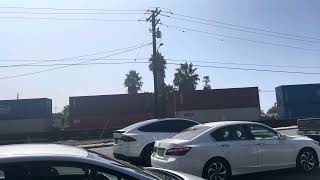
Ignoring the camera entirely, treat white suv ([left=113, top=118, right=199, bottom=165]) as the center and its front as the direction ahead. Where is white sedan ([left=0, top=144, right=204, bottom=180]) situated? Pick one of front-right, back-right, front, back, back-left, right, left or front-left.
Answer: back-right

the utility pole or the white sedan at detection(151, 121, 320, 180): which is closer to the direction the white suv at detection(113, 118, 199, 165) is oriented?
the utility pole

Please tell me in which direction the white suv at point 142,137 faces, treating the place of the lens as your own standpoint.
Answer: facing away from the viewer and to the right of the viewer
